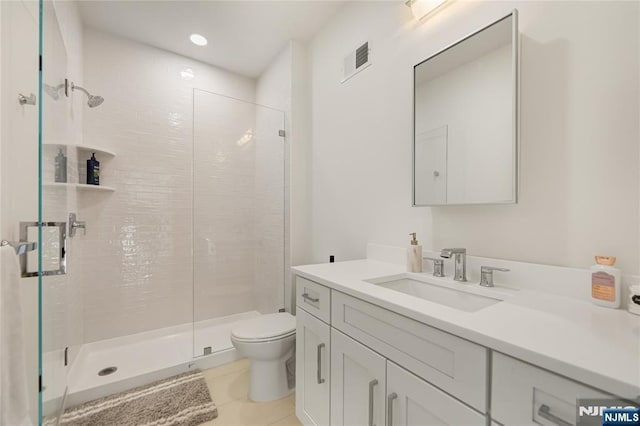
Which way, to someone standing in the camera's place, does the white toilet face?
facing the viewer and to the left of the viewer

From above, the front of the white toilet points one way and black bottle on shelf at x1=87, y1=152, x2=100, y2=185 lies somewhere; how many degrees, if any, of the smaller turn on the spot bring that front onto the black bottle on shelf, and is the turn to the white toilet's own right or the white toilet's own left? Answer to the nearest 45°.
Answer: approximately 90° to the white toilet's own right

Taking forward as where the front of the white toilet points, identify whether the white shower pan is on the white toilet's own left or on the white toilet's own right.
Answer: on the white toilet's own right

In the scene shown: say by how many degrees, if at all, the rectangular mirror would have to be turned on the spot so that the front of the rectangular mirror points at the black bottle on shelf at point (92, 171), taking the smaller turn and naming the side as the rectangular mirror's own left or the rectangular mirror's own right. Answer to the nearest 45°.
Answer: approximately 45° to the rectangular mirror's own right

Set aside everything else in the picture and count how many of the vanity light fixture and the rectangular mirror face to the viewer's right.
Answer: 0

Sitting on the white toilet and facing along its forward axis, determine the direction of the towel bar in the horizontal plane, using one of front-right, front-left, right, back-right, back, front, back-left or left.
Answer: front

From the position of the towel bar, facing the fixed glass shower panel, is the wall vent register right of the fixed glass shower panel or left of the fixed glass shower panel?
right
